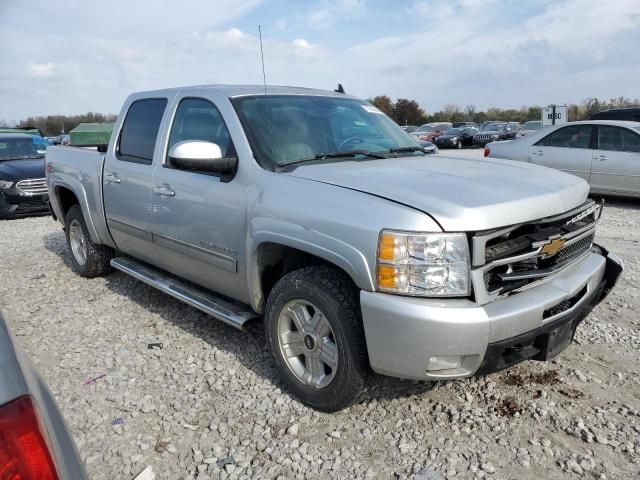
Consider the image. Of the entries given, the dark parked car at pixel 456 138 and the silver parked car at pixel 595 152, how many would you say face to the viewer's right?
1

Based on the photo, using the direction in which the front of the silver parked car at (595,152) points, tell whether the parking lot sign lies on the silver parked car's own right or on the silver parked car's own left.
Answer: on the silver parked car's own left

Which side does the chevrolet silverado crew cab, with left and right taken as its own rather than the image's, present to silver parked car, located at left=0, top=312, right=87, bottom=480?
right

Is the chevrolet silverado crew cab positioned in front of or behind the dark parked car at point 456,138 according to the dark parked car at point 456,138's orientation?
in front

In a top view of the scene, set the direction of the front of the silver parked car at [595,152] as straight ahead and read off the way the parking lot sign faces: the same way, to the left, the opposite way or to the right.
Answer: to the right

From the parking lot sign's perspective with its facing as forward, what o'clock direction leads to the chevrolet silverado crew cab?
The chevrolet silverado crew cab is roughly at 12 o'clock from the parking lot sign.

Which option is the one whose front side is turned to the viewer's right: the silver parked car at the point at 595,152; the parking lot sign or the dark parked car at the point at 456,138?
the silver parked car

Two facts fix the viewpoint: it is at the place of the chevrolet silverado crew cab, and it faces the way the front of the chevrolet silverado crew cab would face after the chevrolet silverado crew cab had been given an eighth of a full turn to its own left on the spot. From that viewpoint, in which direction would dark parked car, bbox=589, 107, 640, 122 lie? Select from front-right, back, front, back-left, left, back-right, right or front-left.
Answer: front-left

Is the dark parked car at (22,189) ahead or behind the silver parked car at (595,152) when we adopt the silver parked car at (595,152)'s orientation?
behind

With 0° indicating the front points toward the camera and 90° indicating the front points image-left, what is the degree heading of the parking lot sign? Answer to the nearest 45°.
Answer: approximately 0°

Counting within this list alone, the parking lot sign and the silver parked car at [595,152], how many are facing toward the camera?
1

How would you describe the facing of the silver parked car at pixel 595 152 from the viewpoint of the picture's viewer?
facing to the right of the viewer

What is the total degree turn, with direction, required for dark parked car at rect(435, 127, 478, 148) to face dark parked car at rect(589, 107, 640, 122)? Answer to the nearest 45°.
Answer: approximately 45° to its left

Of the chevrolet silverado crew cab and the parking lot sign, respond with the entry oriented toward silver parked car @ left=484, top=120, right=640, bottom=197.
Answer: the parking lot sign

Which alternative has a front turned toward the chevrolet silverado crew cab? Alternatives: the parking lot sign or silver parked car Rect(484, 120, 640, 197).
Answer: the parking lot sign

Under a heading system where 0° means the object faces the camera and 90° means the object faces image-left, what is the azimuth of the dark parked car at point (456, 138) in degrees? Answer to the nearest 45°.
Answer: approximately 45°
